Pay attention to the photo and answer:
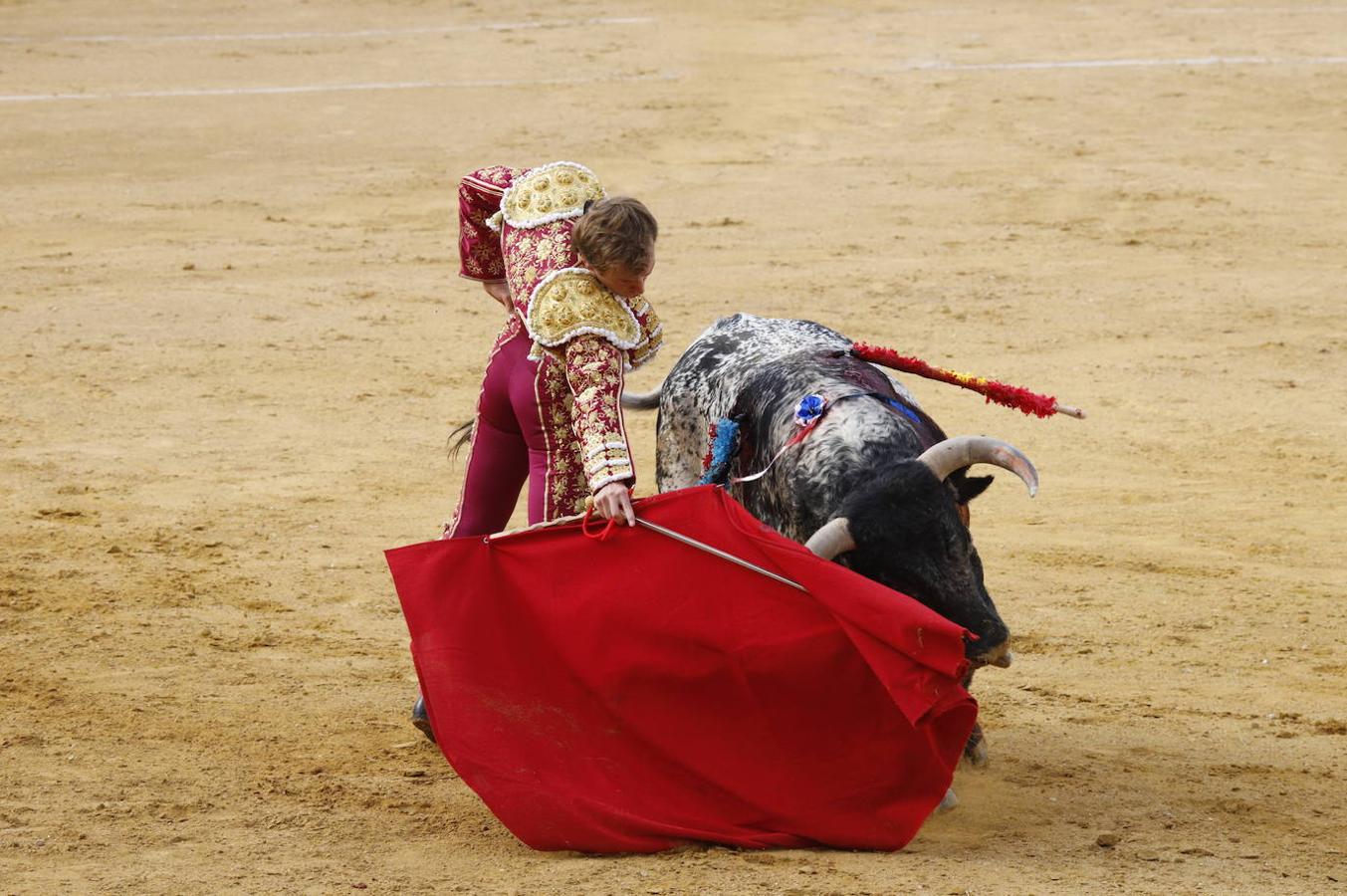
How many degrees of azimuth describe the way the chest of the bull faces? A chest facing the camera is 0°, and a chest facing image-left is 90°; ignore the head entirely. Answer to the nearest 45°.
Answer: approximately 315°
